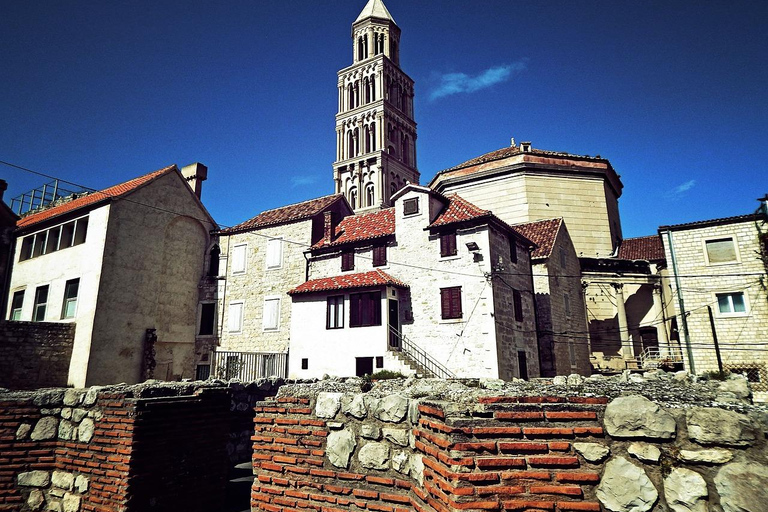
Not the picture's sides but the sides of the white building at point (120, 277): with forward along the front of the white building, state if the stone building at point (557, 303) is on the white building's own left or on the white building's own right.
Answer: on the white building's own left

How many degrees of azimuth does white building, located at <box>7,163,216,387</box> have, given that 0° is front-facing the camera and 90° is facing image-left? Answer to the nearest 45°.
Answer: approximately 45°

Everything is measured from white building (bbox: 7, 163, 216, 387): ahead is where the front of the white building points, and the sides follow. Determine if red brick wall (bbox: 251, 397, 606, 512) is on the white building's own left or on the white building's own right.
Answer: on the white building's own left

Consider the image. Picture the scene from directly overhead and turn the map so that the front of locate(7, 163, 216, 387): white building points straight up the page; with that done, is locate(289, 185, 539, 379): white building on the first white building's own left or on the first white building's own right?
on the first white building's own left

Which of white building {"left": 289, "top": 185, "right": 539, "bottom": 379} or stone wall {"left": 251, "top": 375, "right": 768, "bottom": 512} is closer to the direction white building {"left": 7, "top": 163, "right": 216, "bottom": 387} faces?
the stone wall

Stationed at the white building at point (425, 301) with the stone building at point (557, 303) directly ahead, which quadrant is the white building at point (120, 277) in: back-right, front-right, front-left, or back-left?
back-left

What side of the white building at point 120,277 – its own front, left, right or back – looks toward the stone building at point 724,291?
left
